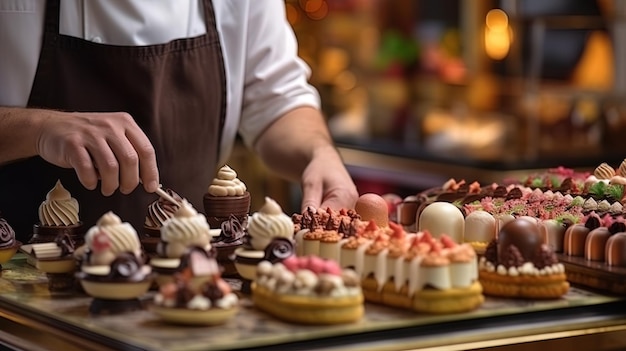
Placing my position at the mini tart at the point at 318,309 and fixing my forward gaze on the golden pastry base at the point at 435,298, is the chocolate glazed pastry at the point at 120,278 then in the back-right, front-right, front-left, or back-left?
back-left

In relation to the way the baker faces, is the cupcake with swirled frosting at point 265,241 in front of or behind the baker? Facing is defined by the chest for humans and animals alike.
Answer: in front

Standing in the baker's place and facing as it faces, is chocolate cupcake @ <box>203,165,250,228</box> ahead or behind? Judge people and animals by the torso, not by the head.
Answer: ahead

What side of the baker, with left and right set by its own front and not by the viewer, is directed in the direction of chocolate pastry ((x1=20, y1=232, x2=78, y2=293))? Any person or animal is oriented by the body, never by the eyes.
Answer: front

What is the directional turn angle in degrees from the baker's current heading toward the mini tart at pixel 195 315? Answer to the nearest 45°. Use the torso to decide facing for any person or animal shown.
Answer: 0° — it already faces it

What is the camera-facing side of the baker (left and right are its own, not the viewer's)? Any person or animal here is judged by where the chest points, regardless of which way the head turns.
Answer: front

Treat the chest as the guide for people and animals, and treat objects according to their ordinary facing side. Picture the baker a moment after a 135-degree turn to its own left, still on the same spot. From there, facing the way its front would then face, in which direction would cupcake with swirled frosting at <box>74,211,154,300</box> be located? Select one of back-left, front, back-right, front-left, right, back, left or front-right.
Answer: back-right

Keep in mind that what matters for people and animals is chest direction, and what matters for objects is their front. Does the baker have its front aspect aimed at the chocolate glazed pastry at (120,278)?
yes

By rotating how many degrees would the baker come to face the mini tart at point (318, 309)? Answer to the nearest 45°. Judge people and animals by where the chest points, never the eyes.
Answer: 0° — it already faces it

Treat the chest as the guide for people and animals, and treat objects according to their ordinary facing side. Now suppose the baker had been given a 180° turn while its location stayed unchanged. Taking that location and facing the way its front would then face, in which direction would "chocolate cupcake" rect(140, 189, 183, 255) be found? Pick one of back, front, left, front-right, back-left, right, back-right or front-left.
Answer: back

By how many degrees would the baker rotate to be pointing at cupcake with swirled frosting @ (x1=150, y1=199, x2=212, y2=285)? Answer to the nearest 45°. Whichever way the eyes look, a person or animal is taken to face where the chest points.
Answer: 0° — it already faces it
